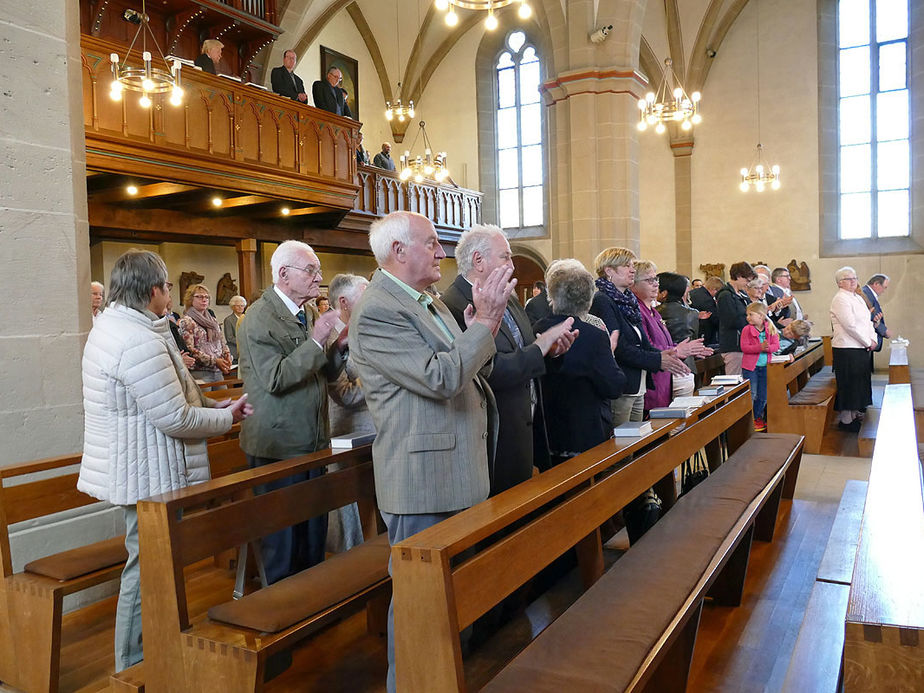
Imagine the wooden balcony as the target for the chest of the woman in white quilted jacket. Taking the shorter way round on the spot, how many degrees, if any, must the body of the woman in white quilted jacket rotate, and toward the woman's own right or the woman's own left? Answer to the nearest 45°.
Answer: approximately 45° to the woman's own left

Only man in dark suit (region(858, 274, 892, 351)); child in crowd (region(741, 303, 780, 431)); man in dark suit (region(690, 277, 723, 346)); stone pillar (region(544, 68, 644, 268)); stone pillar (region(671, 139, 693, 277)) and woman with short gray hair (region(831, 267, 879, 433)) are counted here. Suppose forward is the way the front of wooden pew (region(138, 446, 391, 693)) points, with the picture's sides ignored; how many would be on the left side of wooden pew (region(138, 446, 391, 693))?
6

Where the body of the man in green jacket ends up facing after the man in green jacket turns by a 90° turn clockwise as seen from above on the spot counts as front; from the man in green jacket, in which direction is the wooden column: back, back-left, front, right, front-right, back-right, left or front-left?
back-right

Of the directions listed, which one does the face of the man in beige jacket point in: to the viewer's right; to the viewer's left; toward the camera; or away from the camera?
to the viewer's right

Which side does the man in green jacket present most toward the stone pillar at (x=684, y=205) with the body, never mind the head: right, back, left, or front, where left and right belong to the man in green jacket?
left

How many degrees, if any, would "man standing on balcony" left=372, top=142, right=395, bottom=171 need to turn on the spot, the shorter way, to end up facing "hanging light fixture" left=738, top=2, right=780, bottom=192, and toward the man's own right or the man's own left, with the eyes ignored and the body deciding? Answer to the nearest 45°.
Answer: approximately 45° to the man's own left

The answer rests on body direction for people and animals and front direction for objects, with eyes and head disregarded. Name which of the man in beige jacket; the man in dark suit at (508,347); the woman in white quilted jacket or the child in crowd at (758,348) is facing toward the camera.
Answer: the child in crowd

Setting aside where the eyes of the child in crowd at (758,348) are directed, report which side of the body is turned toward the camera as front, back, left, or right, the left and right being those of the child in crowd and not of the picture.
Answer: front

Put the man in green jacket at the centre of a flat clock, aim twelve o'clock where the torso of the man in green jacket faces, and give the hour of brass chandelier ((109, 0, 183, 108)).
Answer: The brass chandelier is roughly at 7 o'clock from the man in green jacket.

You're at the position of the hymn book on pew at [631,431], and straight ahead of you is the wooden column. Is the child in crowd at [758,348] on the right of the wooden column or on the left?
right
